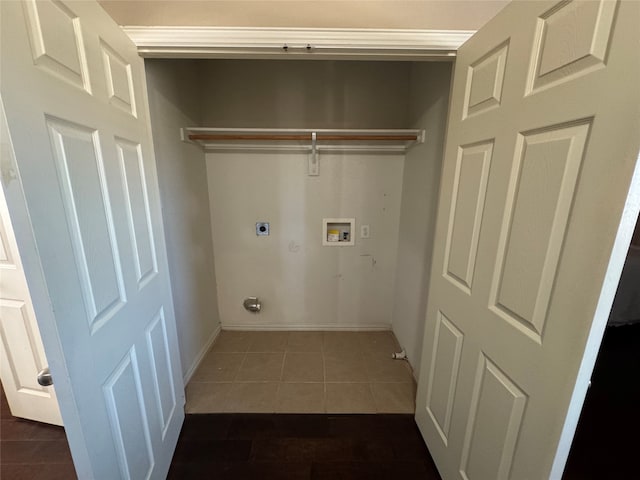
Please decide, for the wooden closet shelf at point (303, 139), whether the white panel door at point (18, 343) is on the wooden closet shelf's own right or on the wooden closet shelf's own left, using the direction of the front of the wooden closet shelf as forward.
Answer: on the wooden closet shelf's own right

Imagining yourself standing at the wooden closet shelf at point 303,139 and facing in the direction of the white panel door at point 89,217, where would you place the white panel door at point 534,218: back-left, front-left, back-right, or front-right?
front-left

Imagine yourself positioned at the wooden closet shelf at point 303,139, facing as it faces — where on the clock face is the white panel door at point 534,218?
The white panel door is roughly at 11 o'clock from the wooden closet shelf.

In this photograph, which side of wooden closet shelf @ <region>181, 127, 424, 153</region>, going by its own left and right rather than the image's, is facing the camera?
front

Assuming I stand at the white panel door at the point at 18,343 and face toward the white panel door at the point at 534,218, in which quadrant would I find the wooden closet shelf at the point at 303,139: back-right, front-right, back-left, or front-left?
front-left

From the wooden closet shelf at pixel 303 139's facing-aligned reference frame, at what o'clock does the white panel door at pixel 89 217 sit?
The white panel door is roughly at 1 o'clock from the wooden closet shelf.
